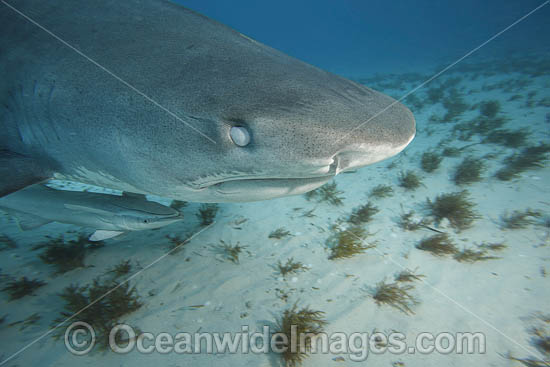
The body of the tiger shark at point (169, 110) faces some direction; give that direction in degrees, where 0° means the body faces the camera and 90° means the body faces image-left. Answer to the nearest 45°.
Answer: approximately 270°

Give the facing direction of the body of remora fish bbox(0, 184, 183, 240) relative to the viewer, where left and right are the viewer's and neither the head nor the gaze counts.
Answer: facing to the right of the viewer

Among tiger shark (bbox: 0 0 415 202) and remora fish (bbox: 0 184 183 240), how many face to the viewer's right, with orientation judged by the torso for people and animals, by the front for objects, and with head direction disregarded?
2
